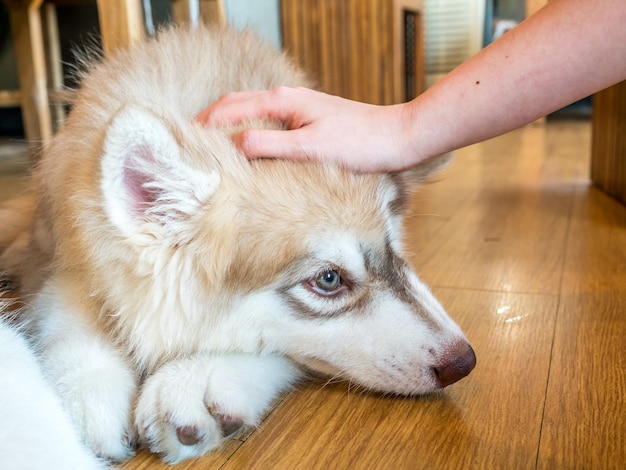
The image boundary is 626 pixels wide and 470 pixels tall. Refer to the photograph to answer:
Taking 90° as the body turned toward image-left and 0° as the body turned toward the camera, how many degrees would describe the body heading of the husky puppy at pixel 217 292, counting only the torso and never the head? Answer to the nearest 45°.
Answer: approximately 315°
